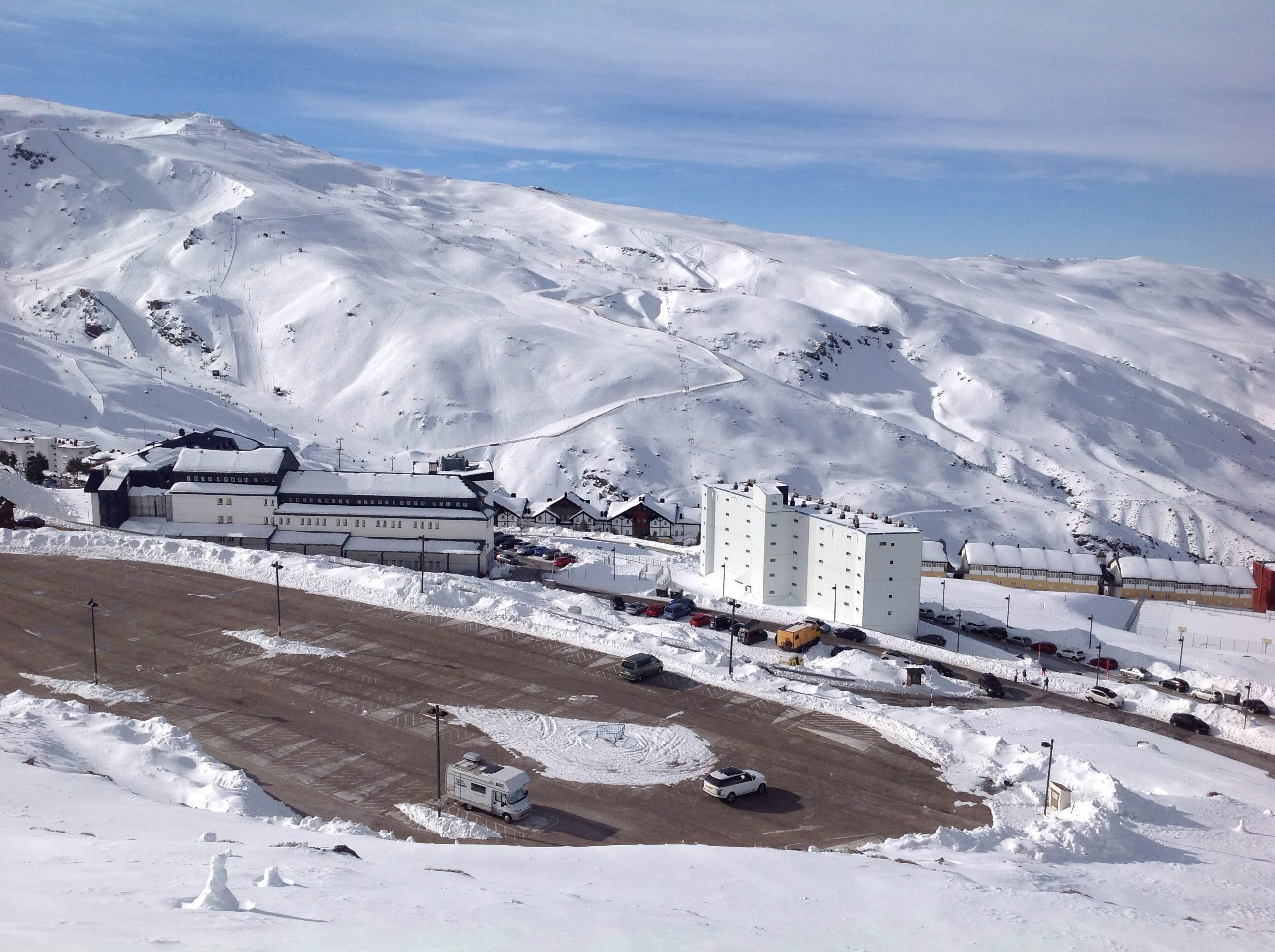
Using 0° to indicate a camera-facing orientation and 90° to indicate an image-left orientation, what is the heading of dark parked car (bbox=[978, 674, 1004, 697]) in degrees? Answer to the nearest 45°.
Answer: approximately 315°

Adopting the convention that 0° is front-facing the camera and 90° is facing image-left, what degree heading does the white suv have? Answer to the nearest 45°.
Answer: approximately 315°

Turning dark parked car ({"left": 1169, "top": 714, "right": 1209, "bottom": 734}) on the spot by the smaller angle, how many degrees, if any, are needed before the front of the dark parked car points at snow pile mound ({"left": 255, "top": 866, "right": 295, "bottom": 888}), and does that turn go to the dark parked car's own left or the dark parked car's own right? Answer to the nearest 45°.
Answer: approximately 45° to the dark parked car's own right

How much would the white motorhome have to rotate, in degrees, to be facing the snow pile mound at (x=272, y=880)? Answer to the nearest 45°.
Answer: approximately 45° to its right

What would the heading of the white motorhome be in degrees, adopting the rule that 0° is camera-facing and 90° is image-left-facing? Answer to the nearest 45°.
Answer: approximately 315°

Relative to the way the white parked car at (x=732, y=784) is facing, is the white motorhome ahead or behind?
behind

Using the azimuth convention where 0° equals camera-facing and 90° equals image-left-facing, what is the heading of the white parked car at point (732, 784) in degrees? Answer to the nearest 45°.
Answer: approximately 225°

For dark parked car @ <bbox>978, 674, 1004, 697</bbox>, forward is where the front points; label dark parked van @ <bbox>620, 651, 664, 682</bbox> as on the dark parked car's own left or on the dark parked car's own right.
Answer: on the dark parked car's own right
